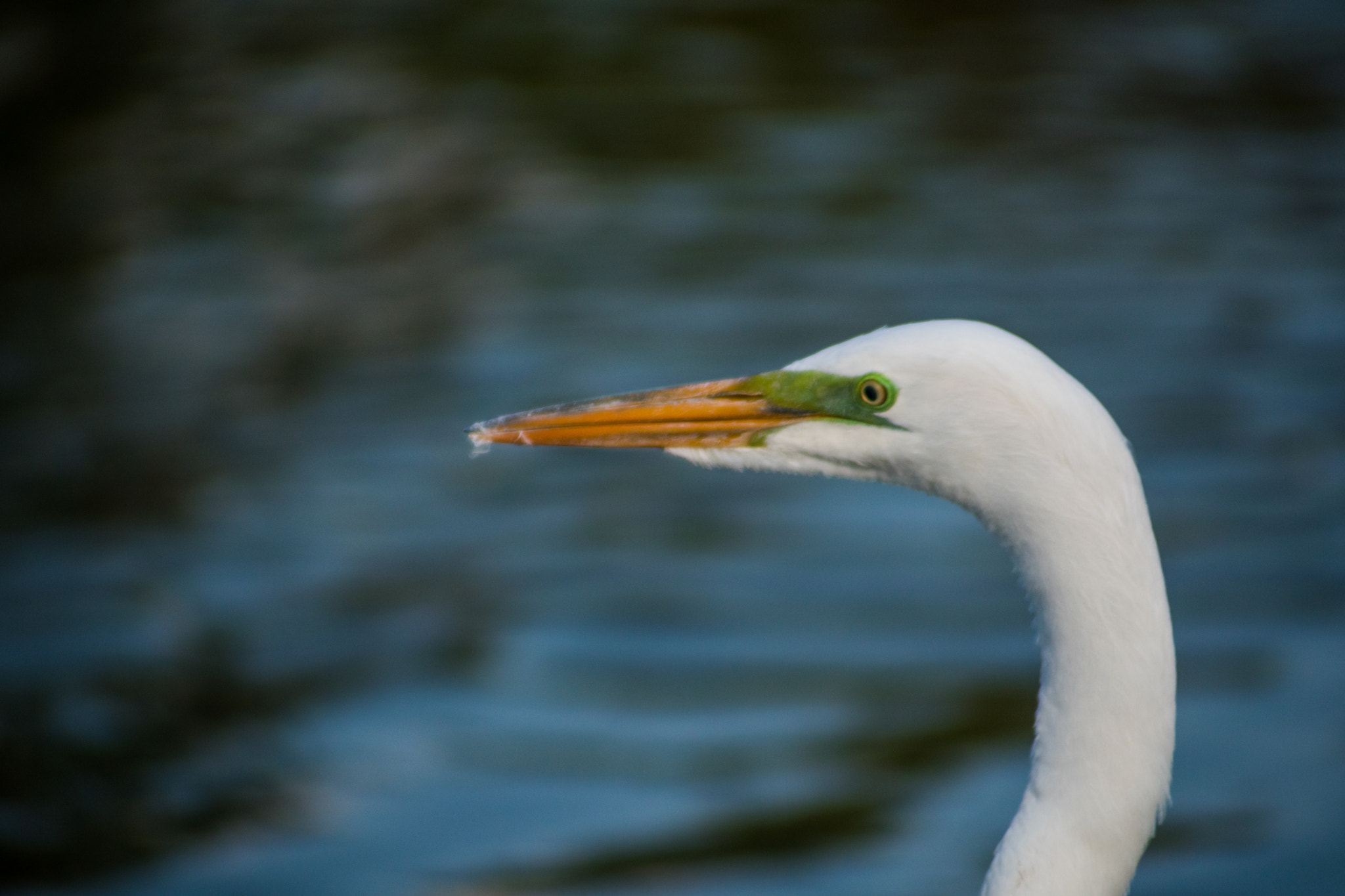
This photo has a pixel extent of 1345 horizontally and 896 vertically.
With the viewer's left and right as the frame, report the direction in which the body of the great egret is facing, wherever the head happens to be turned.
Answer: facing to the left of the viewer
